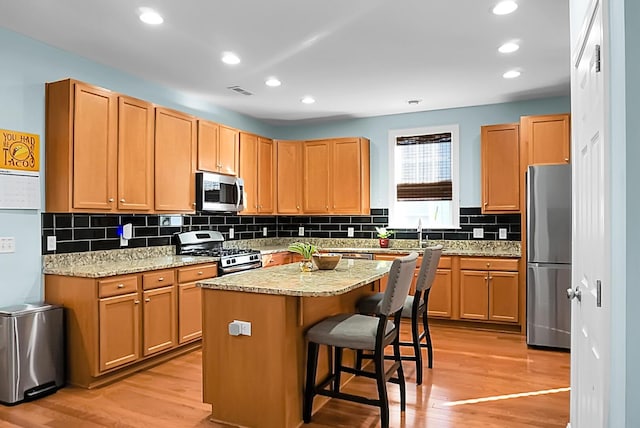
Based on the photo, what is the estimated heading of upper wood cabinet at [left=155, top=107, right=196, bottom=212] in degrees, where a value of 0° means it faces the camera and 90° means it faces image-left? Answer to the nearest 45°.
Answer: approximately 315°

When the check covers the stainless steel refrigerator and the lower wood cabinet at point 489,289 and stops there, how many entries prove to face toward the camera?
2

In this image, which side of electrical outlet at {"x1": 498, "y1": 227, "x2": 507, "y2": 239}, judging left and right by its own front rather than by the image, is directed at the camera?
front

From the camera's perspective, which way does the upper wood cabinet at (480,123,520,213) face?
toward the camera

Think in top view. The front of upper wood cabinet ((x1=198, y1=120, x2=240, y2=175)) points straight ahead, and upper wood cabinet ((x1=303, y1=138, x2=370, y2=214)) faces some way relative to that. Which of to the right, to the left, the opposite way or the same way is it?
to the right

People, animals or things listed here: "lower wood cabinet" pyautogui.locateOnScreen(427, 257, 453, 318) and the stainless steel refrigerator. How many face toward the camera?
2

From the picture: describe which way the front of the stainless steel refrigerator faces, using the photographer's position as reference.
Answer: facing the viewer

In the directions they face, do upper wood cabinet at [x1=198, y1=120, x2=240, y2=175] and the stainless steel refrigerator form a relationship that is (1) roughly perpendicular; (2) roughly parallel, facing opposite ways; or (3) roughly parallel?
roughly perpendicular

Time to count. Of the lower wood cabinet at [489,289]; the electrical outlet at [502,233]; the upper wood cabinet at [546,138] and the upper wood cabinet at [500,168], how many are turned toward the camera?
4

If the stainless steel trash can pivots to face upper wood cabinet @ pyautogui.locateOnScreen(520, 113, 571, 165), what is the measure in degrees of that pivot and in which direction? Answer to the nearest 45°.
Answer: approximately 45° to its left

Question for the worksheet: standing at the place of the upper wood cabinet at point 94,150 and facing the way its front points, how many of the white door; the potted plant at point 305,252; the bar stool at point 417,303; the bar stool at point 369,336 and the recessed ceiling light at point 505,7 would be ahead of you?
5

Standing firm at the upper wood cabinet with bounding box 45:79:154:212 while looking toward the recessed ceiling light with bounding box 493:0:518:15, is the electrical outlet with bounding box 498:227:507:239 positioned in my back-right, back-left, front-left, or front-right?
front-left

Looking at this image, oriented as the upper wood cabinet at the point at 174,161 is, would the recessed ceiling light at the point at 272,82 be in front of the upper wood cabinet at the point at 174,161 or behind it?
in front

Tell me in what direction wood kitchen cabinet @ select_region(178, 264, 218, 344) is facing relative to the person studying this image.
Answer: facing the viewer and to the right of the viewer

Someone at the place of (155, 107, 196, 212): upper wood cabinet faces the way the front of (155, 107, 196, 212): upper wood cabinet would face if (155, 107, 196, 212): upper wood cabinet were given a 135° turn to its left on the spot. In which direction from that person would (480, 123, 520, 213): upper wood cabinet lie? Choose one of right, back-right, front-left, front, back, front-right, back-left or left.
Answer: right

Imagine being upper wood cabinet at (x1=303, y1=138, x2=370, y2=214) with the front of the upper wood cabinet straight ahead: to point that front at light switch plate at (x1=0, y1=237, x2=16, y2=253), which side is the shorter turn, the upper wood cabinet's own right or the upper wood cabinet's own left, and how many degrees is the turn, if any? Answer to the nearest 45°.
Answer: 0° — it already faces it

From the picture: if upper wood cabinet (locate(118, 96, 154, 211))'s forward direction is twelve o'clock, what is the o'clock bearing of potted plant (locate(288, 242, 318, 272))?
The potted plant is roughly at 12 o'clock from the upper wood cabinet.

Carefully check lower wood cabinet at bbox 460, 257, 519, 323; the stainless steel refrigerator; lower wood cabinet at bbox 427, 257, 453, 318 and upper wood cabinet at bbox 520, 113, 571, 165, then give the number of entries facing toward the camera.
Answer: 4
